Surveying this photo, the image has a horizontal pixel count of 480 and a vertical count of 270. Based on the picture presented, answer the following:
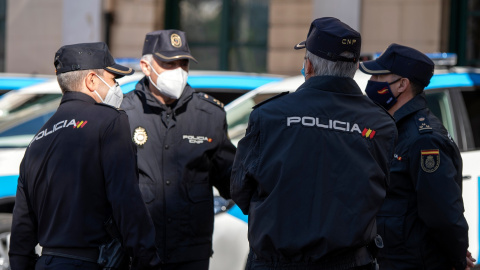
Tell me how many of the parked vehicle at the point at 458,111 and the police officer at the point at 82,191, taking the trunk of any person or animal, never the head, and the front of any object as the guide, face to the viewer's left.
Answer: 1

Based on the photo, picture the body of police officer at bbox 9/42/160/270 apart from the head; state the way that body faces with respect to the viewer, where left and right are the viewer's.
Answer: facing away from the viewer and to the right of the viewer

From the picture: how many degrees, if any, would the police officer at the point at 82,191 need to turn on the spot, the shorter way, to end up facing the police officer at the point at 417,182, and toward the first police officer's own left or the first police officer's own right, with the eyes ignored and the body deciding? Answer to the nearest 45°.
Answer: approximately 45° to the first police officer's own right

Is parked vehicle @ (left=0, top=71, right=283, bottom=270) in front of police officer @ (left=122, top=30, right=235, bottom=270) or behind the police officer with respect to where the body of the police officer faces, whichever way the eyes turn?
behind

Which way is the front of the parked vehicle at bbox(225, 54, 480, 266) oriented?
to the viewer's left

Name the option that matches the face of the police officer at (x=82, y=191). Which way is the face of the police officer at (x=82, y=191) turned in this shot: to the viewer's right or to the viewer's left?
to the viewer's right

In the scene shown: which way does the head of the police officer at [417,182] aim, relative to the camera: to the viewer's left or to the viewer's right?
to the viewer's left
